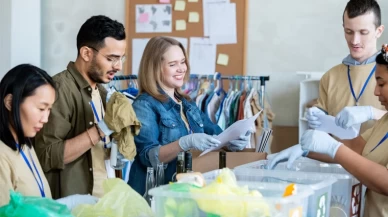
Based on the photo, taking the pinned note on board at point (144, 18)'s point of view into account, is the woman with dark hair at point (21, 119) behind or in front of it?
in front

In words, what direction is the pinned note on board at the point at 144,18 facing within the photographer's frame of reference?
facing the viewer

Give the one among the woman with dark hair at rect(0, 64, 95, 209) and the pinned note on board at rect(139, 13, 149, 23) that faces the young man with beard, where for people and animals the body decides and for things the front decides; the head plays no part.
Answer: the pinned note on board

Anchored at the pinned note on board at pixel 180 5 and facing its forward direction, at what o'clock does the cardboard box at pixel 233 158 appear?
The cardboard box is roughly at 12 o'clock from the pinned note on board.

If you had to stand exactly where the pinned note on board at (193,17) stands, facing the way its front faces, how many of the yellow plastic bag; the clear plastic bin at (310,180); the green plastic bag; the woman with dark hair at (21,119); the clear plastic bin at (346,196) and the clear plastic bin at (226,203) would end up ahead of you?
6

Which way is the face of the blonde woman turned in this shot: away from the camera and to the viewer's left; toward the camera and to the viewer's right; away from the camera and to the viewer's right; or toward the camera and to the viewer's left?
toward the camera and to the viewer's right

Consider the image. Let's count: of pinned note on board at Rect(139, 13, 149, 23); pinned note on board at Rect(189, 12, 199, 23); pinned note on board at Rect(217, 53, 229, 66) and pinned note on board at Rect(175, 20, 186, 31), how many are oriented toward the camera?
4

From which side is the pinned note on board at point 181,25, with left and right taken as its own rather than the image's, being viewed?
front

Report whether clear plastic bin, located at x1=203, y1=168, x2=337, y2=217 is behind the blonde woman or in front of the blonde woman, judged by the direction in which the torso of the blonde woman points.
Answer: in front

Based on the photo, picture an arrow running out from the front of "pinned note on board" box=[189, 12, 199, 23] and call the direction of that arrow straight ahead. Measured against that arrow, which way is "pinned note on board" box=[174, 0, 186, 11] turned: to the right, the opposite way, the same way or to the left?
the same way

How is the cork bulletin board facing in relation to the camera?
toward the camera

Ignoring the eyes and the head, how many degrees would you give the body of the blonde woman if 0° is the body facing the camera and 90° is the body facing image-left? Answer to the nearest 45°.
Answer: approximately 315°

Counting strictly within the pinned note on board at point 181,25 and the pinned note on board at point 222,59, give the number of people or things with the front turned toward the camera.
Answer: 2

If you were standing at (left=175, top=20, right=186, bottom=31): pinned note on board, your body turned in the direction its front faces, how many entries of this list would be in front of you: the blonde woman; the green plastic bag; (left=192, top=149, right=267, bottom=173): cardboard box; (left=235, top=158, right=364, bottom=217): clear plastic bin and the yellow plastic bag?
5

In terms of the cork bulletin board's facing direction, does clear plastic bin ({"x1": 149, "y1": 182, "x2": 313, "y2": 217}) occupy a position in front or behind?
in front

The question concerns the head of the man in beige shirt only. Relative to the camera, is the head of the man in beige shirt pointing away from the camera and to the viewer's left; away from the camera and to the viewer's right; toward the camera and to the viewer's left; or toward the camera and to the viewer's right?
toward the camera and to the viewer's left

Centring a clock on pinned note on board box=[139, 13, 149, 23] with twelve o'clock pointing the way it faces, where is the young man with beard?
The young man with beard is roughly at 12 o'clock from the pinned note on board.

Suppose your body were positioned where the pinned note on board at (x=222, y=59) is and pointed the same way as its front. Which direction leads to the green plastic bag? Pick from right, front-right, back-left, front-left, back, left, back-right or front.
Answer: front
